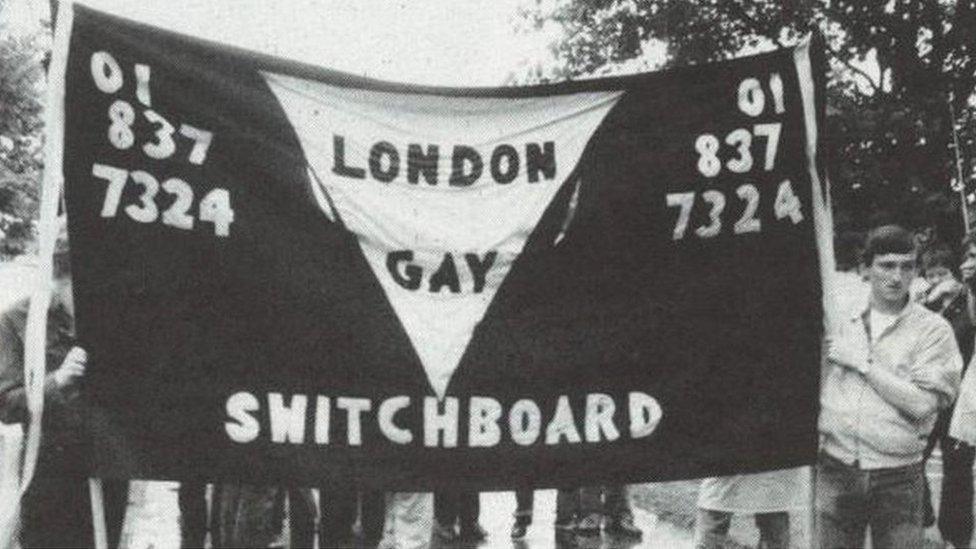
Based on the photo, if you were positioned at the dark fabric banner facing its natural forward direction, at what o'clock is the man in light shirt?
The man in light shirt is roughly at 9 o'clock from the dark fabric banner.

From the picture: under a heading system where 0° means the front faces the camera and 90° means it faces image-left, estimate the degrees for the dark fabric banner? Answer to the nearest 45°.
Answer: approximately 0°
